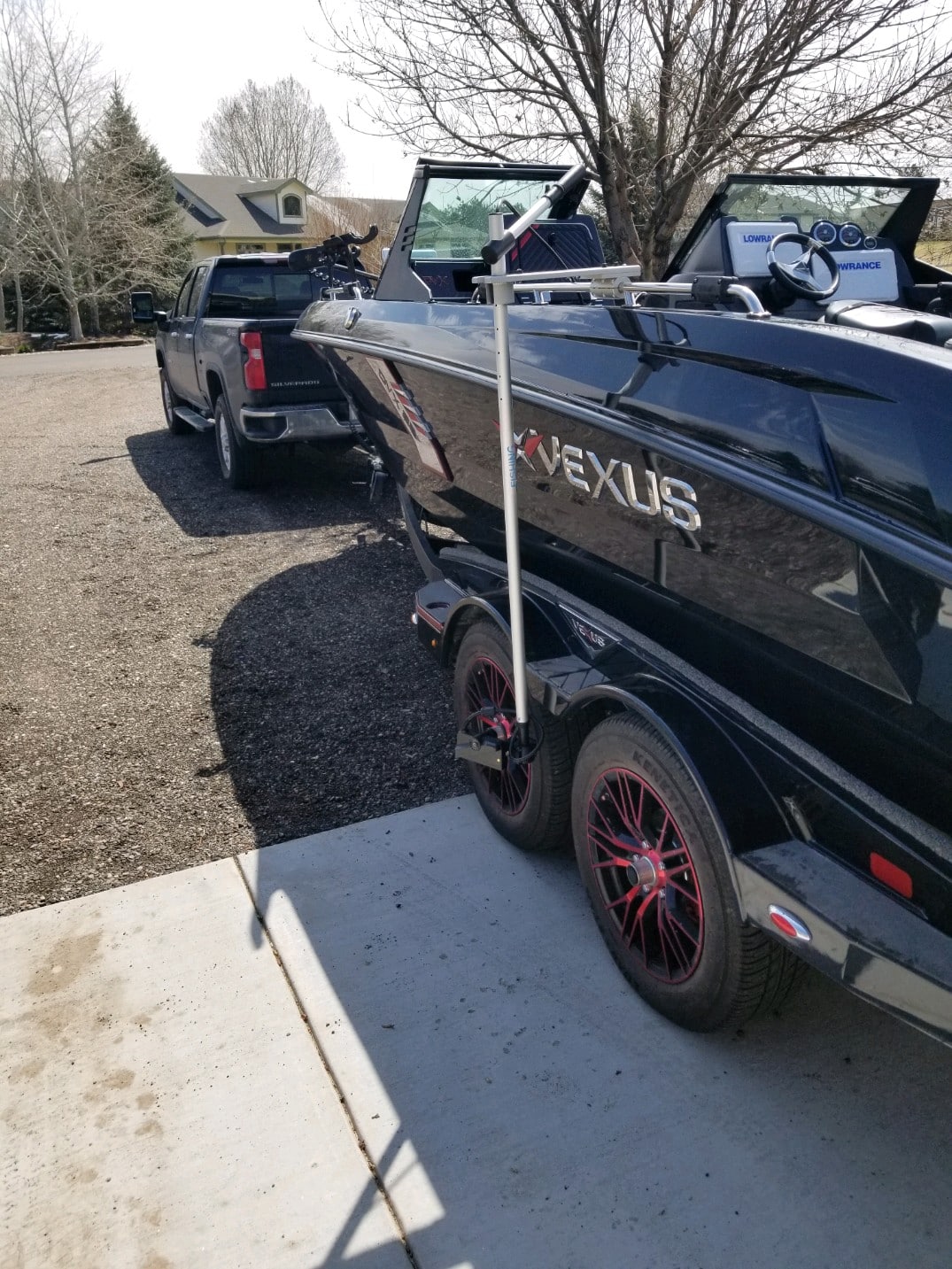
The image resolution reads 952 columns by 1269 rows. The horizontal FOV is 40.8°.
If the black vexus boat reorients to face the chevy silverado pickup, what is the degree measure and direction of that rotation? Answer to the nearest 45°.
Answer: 0° — it already faces it

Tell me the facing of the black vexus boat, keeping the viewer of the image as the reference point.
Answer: facing away from the viewer and to the left of the viewer

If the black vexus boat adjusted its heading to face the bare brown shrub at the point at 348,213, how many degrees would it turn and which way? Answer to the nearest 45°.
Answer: approximately 45° to its right

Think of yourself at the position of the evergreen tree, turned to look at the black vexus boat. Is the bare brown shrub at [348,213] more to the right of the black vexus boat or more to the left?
left
